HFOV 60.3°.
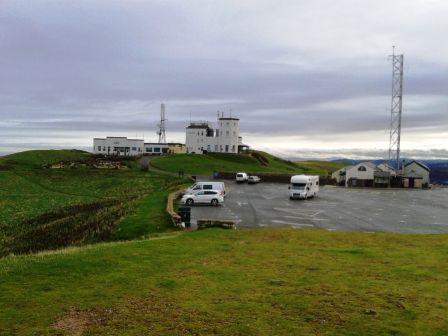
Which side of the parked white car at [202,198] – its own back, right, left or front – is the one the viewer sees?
left
